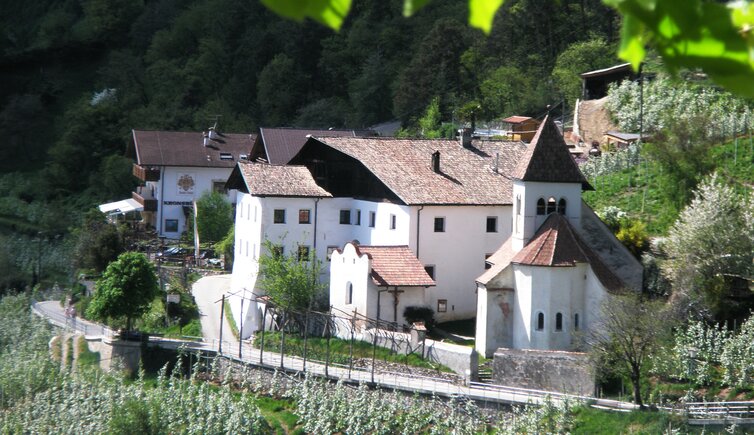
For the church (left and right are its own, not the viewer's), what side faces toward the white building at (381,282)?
left

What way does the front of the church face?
away from the camera
